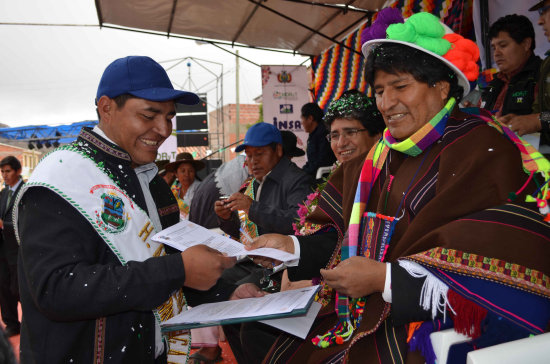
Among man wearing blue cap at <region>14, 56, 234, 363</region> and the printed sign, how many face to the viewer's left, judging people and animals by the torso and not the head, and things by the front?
0

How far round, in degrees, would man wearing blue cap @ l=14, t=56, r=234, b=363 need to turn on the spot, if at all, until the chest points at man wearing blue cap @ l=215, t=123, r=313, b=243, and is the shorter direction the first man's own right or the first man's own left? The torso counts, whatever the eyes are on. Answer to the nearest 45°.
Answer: approximately 90° to the first man's own left

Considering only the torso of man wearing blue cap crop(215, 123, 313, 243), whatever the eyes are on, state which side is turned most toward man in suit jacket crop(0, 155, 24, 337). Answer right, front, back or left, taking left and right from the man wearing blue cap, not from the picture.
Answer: right

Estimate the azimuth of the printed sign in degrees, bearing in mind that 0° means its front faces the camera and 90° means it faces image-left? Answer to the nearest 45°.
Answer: approximately 0°

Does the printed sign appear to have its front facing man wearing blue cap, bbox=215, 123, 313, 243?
yes

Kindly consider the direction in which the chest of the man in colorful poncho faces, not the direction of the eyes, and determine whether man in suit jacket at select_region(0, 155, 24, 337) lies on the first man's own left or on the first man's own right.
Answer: on the first man's own right

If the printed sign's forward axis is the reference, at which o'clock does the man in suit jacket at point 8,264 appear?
The man in suit jacket is roughly at 2 o'clock from the printed sign.

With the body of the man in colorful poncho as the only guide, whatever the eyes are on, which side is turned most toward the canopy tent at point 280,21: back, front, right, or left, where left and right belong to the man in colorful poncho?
right

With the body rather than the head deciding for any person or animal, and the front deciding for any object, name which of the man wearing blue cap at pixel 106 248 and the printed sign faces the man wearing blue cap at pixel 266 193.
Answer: the printed sign

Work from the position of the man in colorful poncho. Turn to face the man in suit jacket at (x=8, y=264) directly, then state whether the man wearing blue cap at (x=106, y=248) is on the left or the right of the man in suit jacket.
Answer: left

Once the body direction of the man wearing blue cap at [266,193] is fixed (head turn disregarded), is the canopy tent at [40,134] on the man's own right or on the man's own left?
on the man's own right

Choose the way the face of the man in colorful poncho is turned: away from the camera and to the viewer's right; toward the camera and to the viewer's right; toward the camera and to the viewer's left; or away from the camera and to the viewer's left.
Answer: toward the camera and to the viewer's left

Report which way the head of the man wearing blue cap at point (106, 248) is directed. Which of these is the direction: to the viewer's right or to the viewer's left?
to the viewer's right

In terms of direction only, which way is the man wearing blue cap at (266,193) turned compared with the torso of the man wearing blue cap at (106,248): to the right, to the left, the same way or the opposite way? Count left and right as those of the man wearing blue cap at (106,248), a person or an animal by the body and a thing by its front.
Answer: to the right
